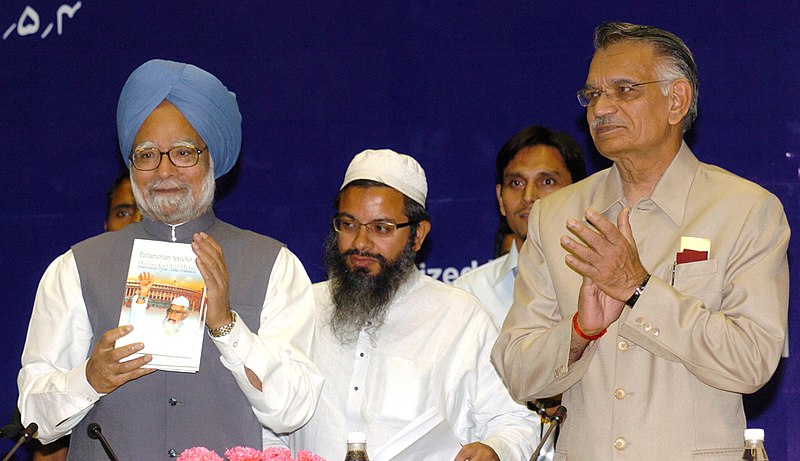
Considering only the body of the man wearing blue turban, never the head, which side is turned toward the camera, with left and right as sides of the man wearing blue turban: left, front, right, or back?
front

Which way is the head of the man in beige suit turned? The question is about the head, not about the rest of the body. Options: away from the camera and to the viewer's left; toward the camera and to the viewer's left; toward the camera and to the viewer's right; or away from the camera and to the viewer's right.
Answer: toward the camera and to the viewer's left

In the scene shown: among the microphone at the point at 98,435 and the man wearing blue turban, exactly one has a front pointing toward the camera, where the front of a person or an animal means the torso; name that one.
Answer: the man wearing blue turban

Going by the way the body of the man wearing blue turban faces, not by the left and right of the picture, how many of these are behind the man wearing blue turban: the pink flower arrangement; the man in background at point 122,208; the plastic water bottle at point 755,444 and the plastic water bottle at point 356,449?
1

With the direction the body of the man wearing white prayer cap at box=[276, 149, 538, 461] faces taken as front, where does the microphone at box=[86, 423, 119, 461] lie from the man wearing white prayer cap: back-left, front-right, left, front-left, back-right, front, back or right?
front

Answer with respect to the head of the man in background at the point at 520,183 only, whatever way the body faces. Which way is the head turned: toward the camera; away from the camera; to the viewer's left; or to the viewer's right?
toward the camera

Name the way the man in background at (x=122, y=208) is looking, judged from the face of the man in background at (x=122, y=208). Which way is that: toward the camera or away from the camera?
toward the camera

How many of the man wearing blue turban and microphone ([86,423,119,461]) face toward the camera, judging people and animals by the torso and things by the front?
1

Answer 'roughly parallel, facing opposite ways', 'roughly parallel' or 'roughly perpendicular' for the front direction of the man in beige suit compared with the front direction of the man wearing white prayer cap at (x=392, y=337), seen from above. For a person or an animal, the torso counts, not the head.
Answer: roughly parallel

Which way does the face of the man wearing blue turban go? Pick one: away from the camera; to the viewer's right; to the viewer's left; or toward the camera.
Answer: toward the camera

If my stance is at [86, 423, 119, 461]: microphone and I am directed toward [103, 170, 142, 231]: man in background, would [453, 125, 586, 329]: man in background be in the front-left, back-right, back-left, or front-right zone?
front-right

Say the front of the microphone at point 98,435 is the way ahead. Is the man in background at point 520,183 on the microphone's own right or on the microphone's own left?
on the microphone's own right

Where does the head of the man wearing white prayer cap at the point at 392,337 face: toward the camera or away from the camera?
toward the camera

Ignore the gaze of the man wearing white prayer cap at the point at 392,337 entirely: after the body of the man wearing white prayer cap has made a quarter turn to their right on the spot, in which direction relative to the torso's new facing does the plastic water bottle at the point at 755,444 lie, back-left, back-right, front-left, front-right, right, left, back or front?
back
